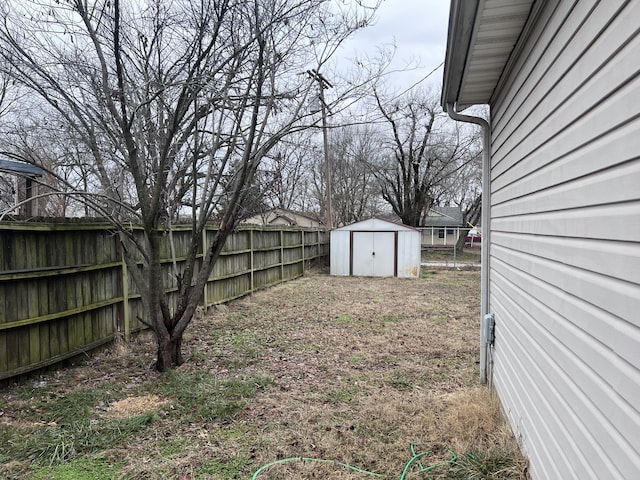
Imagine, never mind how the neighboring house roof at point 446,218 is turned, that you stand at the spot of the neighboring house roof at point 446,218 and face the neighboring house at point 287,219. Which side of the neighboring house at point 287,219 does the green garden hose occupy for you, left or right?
left

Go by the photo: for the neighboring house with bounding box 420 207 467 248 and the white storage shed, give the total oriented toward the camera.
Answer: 2

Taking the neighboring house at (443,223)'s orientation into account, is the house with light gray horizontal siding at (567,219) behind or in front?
in front

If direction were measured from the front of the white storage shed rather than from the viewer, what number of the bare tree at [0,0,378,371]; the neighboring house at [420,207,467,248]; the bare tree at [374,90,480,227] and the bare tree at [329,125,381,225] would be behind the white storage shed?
3

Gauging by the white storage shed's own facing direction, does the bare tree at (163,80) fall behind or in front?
in front

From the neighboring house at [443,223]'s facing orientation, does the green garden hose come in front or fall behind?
in front

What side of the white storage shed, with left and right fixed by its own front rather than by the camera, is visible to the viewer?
front

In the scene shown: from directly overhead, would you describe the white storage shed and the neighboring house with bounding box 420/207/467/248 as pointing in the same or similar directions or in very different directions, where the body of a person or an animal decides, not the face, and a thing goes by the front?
same or similar directions

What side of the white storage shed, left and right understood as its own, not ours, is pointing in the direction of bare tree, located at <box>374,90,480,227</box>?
back

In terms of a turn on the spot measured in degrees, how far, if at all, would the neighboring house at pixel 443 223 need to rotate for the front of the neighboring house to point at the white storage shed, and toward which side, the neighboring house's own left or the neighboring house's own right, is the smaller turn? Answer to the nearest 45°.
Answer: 0° — it already faces it

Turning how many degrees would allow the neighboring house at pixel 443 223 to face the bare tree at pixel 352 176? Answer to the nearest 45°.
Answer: approximately 45° to its right

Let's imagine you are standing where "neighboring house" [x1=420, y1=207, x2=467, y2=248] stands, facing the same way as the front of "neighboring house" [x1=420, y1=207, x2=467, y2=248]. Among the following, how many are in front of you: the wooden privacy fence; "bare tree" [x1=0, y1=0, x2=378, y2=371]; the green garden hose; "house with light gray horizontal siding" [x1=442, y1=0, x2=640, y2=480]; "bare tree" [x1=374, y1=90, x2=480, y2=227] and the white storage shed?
6
